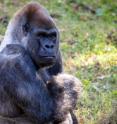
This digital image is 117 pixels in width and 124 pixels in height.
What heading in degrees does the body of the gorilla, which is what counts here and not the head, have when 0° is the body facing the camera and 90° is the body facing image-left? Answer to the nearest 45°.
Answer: approximately 315°
